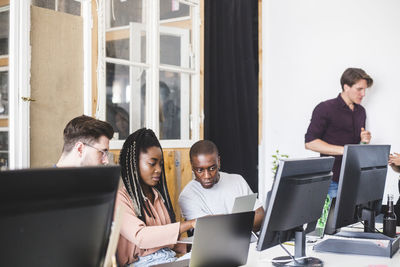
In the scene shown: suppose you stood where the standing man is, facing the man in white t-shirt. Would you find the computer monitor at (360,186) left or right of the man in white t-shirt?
left

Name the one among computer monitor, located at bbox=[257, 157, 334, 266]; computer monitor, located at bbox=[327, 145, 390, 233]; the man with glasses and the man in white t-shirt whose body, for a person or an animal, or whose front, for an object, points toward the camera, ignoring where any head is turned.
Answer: the man in white t-shirt

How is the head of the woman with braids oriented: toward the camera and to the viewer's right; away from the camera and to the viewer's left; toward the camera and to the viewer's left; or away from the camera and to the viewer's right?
toward the camera and to the viewer's right

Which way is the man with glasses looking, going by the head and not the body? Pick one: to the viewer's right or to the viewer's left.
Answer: to the viewer's right

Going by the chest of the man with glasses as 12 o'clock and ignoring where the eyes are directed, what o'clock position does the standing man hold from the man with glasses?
The standing man is roughly at 11 o'clock from the man with glasses.

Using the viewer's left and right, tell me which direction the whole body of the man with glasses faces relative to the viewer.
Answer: facing to the right of the viewer
